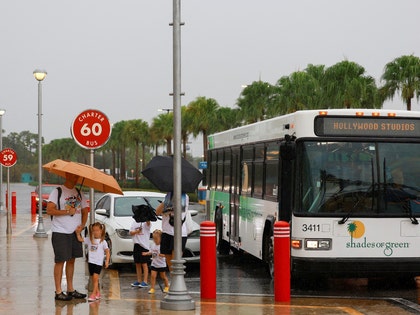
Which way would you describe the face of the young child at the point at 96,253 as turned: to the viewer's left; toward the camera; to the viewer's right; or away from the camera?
toward the camera

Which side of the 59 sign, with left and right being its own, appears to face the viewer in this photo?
front

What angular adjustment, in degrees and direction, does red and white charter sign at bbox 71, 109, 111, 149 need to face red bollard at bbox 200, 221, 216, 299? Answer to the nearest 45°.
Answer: approximately 45° to its left

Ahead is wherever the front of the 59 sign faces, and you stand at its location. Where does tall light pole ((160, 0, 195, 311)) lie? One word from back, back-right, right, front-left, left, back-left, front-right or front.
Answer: front

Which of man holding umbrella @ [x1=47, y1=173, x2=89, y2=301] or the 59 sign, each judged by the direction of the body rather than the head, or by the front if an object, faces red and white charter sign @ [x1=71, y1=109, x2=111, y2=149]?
the 59 sign

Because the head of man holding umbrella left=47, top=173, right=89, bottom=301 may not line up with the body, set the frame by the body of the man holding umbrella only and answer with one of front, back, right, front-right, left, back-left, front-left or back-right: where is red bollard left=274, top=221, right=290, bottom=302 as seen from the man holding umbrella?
front-left

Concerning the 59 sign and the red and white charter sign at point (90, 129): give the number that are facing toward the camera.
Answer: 2

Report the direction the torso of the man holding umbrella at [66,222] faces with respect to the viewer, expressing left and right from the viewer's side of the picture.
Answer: facing the viewer and to the right of the viewer

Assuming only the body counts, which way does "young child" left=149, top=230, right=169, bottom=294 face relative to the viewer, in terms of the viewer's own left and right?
facing the viewer and to the left of the viewer

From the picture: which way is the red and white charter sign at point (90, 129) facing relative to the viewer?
toward the camera
